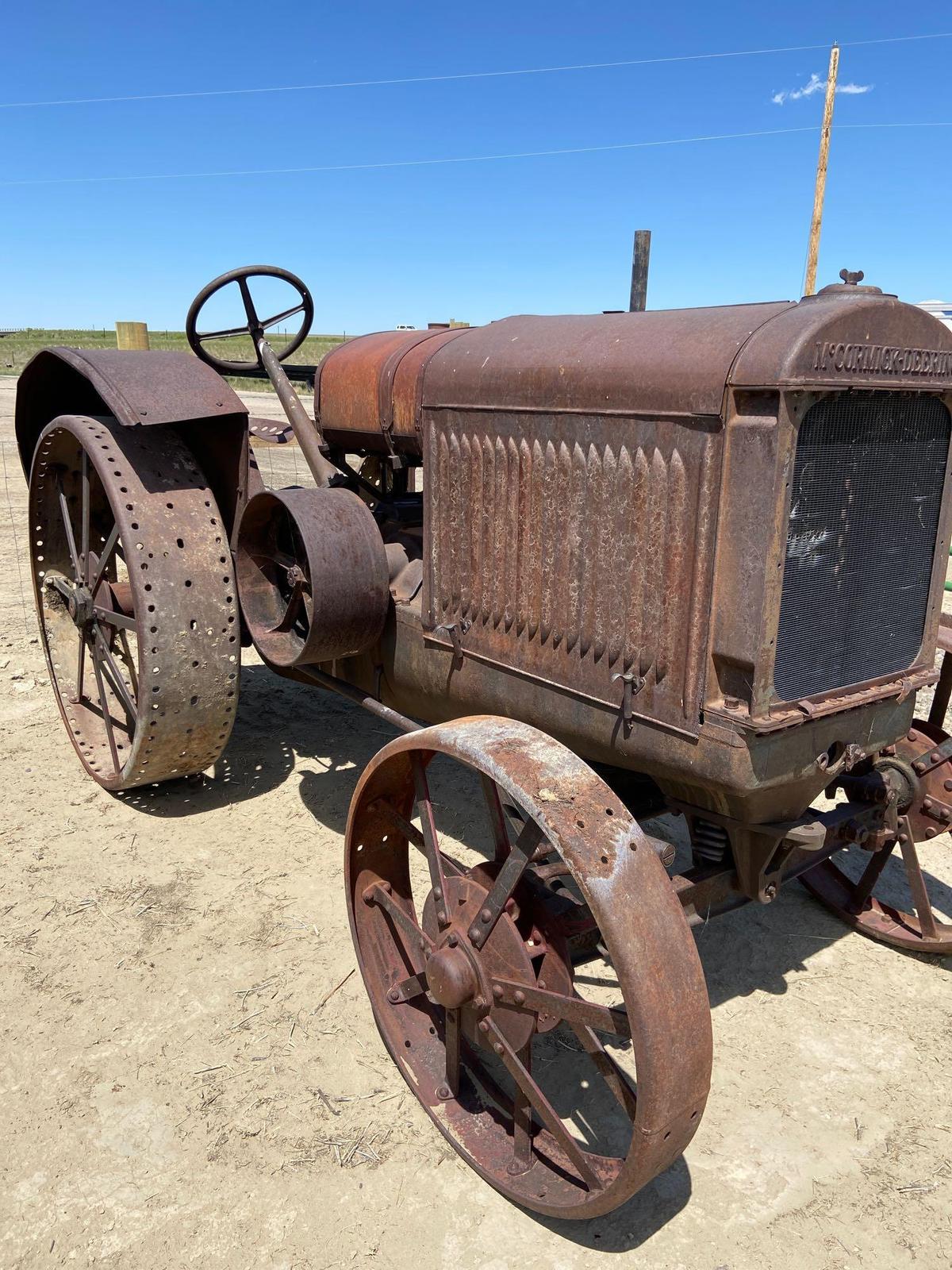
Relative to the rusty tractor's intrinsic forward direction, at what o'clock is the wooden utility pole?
The wooden utility pole is roughly at 8 o'clock from the rusty tractor.

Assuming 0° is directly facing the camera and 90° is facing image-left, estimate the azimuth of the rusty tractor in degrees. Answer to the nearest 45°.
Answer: approximately 315°
